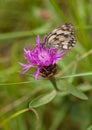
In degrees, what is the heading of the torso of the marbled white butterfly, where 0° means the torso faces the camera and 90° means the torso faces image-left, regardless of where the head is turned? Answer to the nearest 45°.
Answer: approximately 90°
